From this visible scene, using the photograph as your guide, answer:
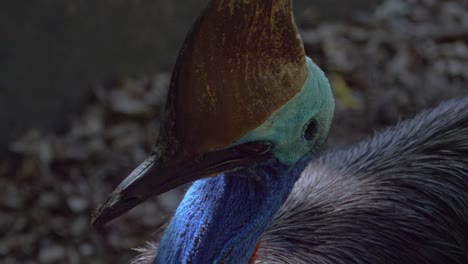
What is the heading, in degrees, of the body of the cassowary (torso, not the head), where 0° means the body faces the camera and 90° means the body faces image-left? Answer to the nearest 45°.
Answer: approximately 90°
